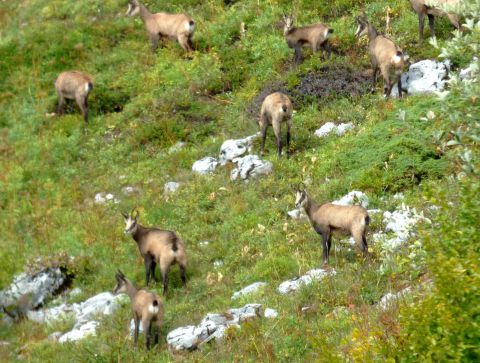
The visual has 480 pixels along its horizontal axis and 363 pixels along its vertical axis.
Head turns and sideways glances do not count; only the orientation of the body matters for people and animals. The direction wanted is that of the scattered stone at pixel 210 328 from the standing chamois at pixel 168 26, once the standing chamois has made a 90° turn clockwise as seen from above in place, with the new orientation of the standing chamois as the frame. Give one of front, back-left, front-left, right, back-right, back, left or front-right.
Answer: back

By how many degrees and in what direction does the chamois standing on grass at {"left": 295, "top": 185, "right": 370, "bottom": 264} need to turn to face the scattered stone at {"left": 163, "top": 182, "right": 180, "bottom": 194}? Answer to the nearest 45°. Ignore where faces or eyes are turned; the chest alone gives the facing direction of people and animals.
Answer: approximately 45° to its right

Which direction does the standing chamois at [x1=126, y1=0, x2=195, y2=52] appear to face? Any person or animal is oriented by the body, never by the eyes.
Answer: to the viewer's left

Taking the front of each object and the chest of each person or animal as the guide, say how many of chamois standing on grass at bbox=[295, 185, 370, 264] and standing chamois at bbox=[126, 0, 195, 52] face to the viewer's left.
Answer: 2

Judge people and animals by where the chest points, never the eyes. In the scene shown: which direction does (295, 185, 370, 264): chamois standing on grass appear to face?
to the viewer's left

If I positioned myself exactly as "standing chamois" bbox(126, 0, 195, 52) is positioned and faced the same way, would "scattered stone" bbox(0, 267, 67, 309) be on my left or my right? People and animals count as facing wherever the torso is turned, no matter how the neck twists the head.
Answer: on my left

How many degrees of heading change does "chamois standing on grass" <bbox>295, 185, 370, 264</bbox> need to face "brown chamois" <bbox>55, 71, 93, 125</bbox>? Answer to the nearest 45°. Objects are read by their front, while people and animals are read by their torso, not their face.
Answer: approximately 45° to its right

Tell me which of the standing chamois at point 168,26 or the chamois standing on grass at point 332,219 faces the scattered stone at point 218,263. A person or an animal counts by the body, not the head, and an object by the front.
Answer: the chamois standing on grass

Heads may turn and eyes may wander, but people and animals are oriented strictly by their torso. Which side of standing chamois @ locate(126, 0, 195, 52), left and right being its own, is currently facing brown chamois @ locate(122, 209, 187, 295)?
left

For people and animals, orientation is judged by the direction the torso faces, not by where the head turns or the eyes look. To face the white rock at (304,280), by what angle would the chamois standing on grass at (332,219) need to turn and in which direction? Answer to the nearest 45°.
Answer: approximately 90° to its left

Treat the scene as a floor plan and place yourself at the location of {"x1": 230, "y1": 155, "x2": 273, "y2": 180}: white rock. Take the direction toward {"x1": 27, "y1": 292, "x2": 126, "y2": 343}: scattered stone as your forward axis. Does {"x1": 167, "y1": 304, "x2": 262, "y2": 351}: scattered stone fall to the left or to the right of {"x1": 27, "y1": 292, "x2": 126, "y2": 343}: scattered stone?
left

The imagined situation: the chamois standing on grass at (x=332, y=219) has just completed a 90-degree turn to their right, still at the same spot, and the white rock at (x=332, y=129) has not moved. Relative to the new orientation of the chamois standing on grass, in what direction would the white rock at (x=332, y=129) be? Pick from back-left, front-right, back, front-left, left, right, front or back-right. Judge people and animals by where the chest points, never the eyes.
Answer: front

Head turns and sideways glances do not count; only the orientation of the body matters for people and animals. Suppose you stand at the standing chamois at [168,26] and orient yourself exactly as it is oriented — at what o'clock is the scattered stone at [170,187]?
The scattered stone is roughly at 9 o'clock from the standing chamois.

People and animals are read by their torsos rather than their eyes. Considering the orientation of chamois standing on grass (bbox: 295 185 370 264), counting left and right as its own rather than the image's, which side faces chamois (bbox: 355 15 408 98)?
right

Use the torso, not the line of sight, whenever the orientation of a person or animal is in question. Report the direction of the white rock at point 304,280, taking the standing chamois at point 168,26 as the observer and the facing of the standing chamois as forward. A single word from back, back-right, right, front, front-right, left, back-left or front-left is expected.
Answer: left

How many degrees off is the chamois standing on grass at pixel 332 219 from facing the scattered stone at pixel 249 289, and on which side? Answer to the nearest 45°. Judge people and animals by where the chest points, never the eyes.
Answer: approximately 45° to its left
